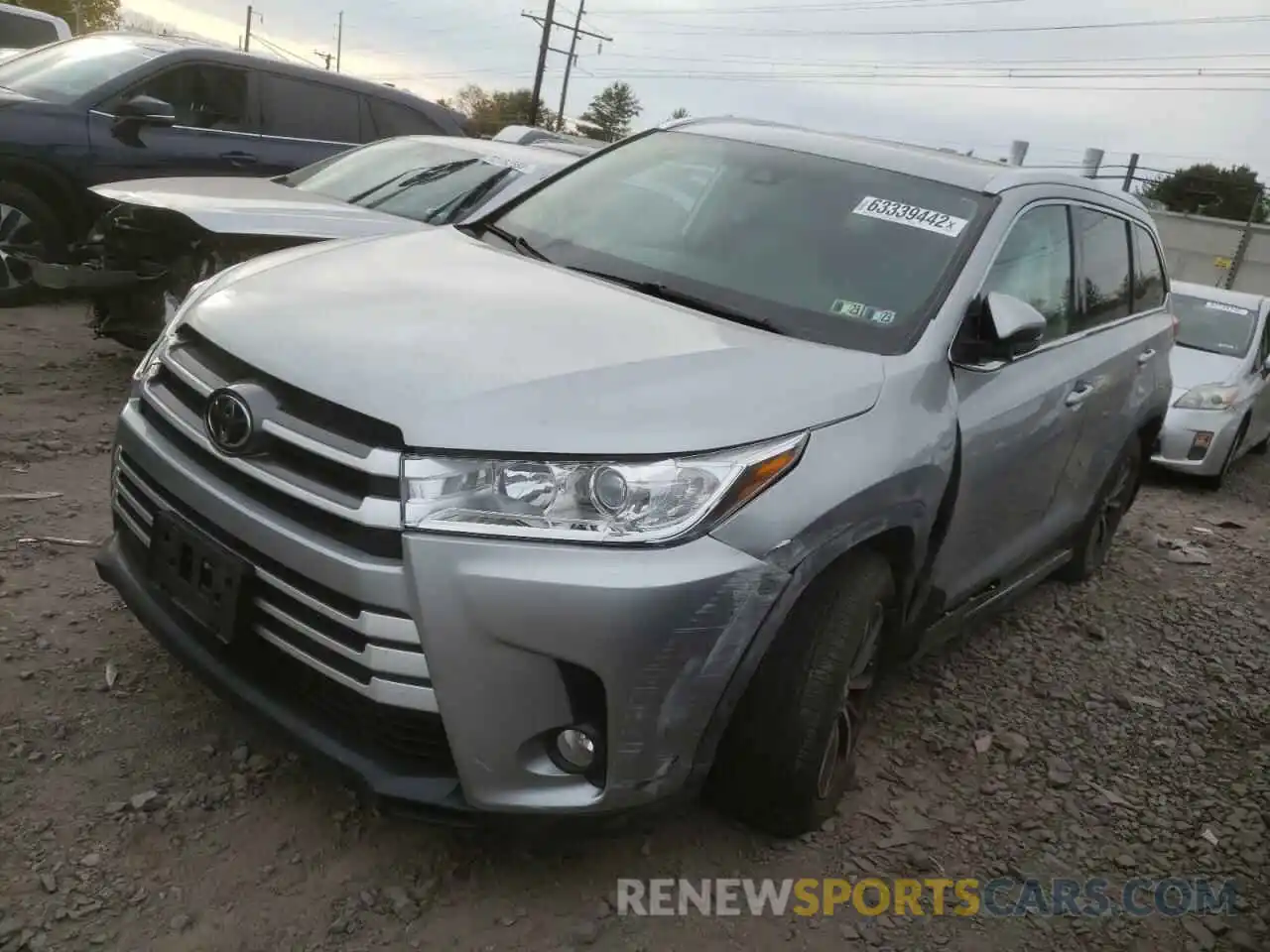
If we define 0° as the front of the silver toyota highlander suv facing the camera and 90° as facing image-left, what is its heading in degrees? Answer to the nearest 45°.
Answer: approximately 45°

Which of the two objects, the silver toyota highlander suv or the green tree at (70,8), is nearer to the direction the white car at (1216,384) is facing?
the silver toyota highlander suv

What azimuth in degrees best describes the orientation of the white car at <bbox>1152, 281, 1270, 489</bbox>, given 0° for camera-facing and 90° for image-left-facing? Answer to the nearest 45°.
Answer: approximately 45°

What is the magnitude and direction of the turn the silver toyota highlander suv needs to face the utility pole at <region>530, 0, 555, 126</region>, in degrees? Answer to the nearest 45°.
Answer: approximately 135° to its right

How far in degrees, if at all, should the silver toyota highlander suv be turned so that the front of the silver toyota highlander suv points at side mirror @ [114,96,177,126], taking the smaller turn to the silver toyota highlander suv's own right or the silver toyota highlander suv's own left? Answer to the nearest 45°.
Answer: approximately 90° to the silver toyota highlander suv's own right

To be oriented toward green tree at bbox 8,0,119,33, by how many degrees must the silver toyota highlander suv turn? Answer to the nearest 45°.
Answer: approximately 90° to its right

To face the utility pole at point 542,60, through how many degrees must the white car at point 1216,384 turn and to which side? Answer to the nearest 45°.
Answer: approximately 90° to its right
